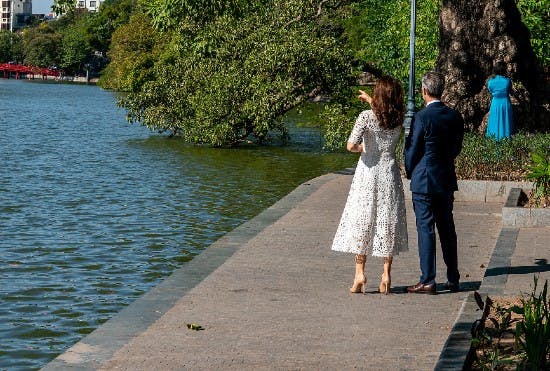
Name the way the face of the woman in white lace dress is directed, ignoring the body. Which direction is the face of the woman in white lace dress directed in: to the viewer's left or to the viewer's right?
to the viewer's left

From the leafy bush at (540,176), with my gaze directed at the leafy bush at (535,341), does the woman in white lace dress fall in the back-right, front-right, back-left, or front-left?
front-right

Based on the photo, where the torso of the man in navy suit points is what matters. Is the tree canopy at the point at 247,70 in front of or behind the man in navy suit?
in front

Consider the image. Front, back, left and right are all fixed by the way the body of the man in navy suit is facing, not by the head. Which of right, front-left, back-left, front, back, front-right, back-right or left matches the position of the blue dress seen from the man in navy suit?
front-right

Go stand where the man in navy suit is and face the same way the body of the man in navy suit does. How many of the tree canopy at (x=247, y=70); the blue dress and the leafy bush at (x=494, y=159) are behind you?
0

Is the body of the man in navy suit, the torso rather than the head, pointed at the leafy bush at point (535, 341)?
no

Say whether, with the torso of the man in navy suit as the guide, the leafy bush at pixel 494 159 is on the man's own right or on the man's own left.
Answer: on the man's own right

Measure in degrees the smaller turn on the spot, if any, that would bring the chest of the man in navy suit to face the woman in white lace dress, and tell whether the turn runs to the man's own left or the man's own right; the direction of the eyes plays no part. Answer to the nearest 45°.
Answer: approximately 45° to the man's own left

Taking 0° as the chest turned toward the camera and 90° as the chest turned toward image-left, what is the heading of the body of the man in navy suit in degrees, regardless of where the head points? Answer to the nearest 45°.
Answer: approximately 135°

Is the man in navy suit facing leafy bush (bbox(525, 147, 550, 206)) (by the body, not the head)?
no
